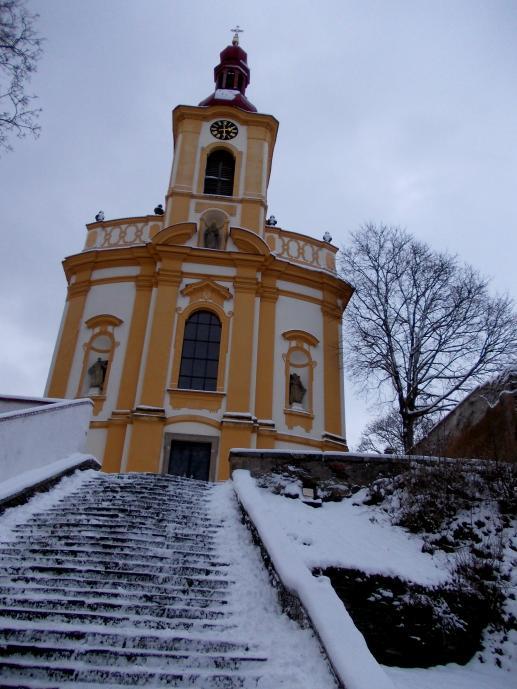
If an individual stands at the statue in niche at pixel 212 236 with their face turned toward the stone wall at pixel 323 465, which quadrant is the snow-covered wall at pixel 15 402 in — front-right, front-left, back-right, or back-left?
front-right

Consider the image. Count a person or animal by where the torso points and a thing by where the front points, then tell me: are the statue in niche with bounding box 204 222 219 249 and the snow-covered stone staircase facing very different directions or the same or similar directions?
same or similar directions

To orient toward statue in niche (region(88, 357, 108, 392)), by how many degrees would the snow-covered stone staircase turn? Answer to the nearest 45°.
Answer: approximately 180°

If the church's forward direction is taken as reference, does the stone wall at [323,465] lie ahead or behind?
ahead

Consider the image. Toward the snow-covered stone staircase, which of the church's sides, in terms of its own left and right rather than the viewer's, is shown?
front

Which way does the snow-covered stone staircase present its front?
toward the camera

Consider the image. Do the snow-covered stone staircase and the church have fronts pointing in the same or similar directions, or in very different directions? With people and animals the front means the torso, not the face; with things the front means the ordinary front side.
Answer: same or similar directions

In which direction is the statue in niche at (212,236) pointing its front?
toward the camera

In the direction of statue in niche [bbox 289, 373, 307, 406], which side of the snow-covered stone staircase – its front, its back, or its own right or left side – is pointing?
back

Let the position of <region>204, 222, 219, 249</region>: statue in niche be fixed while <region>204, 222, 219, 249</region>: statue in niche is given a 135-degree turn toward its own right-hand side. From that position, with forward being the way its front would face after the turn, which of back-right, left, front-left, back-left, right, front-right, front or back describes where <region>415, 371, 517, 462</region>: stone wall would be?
back

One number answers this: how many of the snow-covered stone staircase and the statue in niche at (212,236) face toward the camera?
2

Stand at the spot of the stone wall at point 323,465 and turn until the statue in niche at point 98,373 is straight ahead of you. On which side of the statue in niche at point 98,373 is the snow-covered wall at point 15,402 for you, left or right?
left

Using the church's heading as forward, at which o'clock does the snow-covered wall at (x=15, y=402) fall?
The snow-covered wall is roughly at 1 o'clock from the church.
